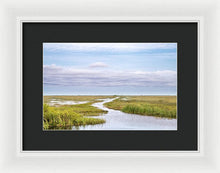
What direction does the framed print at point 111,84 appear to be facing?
toward the camera
